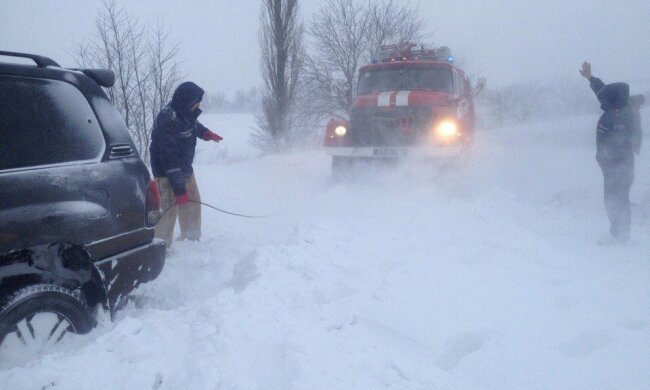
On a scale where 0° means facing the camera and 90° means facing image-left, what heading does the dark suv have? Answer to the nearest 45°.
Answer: approximately 45°

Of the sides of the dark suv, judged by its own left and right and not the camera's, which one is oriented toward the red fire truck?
back

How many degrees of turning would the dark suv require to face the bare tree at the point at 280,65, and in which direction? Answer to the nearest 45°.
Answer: approximately 180°

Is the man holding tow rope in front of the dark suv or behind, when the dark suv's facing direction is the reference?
behind

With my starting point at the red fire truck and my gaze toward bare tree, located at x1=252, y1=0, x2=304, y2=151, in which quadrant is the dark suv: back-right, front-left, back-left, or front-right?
back-left
